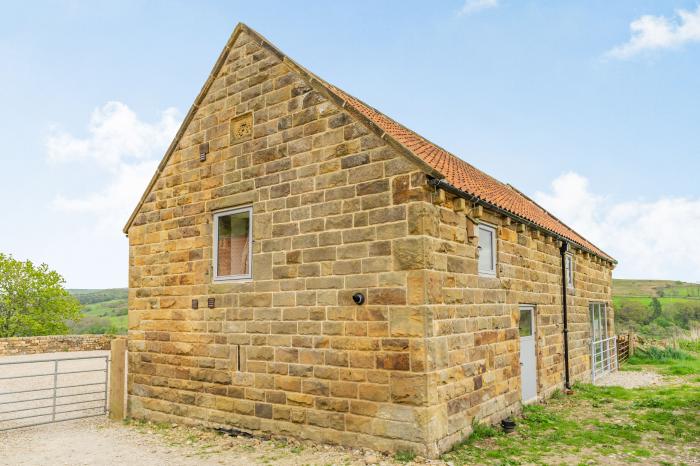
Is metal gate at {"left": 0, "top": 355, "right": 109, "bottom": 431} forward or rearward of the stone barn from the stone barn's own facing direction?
rearward

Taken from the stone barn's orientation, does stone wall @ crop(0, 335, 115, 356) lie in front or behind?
behind

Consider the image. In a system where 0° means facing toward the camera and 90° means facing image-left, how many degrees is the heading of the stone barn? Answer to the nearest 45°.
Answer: approximately 315°

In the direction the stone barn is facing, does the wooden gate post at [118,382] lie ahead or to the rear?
to the rear

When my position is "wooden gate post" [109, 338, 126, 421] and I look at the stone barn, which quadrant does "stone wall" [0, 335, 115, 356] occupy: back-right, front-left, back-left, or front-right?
back-left
